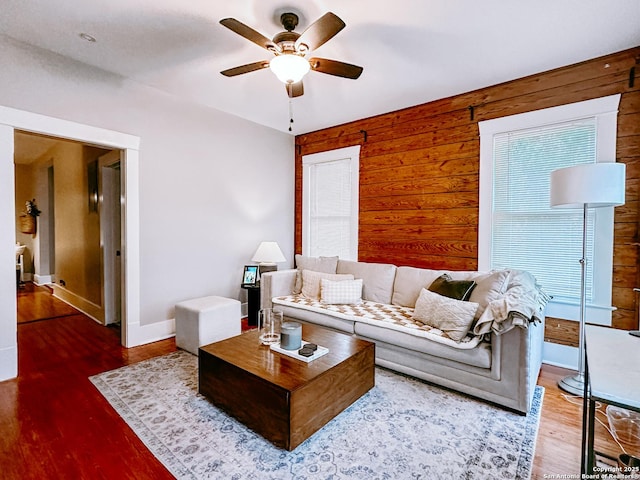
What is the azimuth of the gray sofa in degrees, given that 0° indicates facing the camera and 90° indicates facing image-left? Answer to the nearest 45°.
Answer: approximately 45°

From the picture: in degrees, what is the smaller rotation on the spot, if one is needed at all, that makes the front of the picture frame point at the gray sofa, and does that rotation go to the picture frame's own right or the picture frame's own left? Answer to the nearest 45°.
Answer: approximately 45° to the picture frame's own left

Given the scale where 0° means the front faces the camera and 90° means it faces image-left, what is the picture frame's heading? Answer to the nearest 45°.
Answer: approximately 0°

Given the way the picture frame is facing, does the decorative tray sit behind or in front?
in front

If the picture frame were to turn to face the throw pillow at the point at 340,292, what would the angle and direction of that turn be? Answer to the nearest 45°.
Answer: approximately 45° to its left

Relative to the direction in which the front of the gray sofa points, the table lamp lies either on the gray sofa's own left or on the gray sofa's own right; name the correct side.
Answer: on the gray sofa's own right

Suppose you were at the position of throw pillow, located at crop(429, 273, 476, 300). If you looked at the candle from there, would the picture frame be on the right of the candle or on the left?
right

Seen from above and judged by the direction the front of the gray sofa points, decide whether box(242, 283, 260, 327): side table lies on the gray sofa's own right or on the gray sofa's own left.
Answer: on the gray sofa's own right

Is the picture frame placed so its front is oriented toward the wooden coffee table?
yes

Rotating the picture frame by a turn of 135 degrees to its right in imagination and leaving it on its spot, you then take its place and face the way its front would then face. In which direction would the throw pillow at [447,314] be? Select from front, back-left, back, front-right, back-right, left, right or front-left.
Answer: back

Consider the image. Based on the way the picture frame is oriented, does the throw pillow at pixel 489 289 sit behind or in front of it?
in front

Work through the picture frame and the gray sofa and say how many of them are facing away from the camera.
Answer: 0

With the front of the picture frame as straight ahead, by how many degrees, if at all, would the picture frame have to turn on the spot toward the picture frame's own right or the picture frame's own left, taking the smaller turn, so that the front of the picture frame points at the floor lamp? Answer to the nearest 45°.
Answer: approximately 45° to the picture frame's own left
